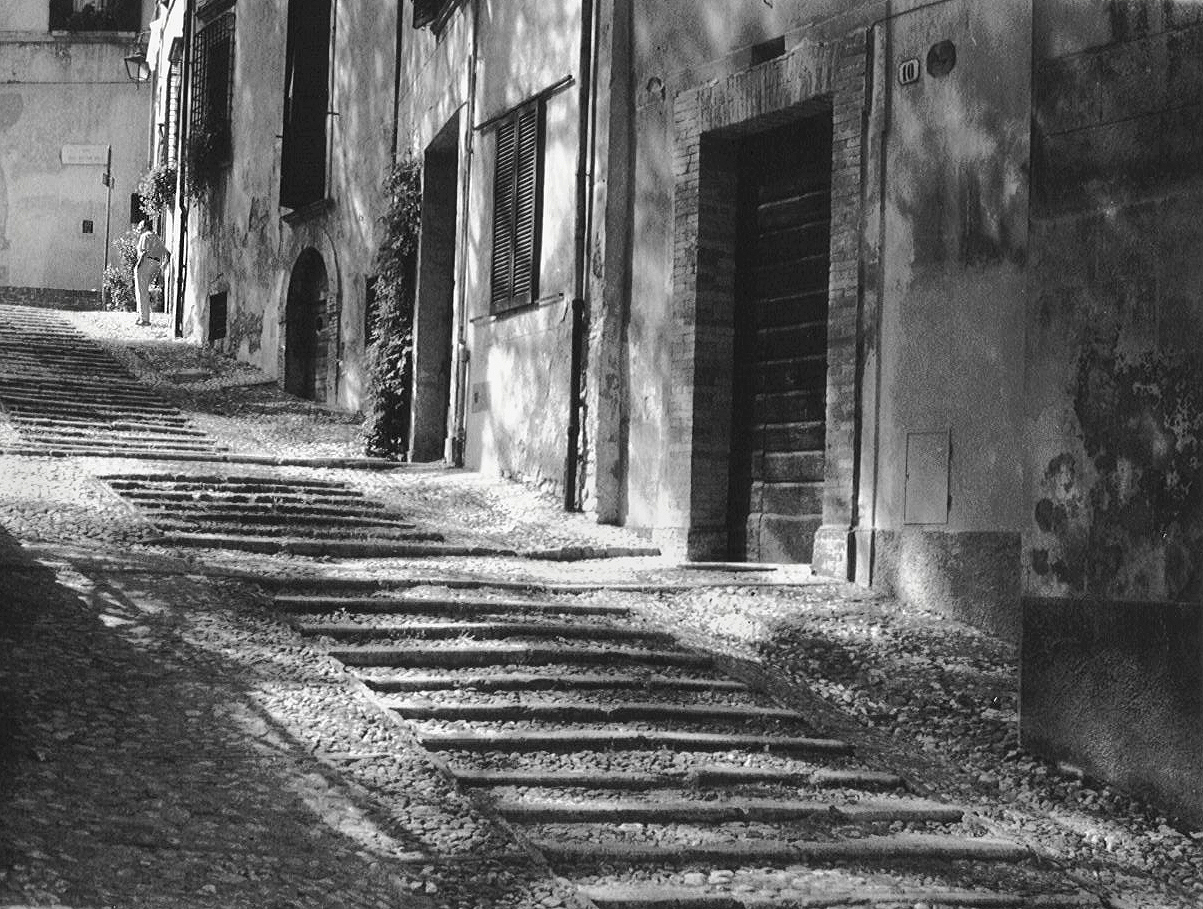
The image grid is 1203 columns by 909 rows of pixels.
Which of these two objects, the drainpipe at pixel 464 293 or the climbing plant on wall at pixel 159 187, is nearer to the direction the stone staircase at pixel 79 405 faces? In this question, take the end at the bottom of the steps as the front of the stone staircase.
the drainpipe

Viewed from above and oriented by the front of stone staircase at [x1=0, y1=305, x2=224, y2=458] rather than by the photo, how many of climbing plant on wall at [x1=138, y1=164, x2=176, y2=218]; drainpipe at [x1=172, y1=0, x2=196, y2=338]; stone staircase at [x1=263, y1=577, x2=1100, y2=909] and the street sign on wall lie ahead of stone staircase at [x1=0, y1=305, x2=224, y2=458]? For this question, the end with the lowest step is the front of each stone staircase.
1

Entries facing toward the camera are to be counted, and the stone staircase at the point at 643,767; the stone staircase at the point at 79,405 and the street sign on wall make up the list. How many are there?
3

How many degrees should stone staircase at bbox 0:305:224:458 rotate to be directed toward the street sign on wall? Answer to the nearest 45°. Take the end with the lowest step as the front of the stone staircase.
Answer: approximately 180°

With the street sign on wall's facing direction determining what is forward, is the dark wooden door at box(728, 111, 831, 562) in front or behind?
in front

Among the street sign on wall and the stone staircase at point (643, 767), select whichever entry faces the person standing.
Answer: the street sign on wall

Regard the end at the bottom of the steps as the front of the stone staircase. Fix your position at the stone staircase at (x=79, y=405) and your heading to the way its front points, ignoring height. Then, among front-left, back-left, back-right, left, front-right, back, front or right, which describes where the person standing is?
back

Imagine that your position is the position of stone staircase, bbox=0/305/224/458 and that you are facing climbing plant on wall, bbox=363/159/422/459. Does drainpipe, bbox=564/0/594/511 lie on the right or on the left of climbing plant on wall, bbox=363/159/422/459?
right

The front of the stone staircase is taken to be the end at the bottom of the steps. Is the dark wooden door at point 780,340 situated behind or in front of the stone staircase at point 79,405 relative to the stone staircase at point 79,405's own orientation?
in front

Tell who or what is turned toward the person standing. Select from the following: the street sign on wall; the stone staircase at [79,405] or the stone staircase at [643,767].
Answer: the street sign on wall

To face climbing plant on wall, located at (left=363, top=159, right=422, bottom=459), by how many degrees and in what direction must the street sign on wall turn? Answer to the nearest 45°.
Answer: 0° — it already faces it
